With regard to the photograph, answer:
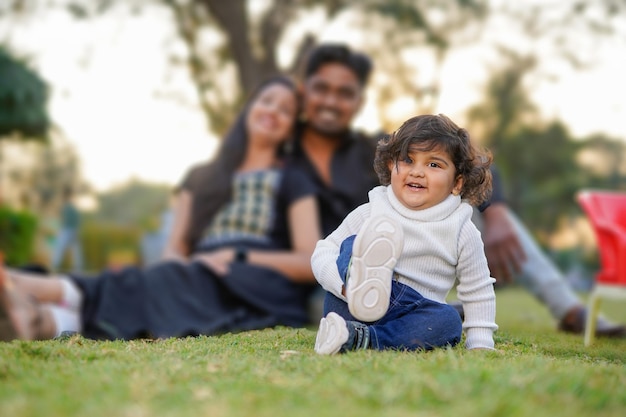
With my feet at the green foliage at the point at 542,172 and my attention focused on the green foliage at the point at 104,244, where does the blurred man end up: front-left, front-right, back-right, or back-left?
front-left

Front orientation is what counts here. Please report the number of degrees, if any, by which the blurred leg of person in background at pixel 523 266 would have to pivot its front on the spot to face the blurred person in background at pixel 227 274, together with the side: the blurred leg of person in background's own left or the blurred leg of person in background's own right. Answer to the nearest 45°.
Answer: approximately 135° to the blurred leg of person in background's own right

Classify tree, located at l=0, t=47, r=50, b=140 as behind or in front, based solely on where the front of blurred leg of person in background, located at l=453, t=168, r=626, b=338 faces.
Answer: behind

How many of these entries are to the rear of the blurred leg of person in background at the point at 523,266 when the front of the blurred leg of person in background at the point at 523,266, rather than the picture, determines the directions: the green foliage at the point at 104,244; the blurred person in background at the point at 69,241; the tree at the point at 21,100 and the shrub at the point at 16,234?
4

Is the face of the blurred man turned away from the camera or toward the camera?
toward the camera

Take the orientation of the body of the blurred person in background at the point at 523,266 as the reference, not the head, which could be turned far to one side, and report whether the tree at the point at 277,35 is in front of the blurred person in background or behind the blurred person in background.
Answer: behind
